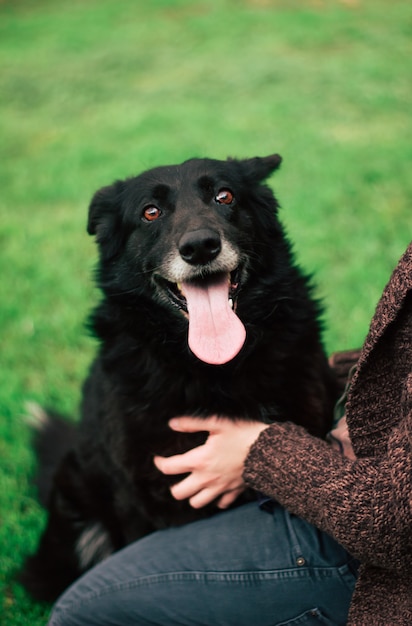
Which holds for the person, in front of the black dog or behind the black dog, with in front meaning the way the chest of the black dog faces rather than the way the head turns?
in front

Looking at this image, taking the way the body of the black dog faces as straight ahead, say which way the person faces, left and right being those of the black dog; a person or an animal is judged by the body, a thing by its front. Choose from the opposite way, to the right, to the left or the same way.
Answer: to the right

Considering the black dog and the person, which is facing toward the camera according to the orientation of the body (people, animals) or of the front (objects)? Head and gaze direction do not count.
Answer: the black dog

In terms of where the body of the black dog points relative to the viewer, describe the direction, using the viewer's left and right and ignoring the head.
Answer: facing the viewer

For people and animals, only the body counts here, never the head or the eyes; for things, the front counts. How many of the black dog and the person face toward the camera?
1

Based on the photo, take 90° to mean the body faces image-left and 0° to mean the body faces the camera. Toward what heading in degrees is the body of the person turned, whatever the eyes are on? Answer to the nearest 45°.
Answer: approximately 90°
